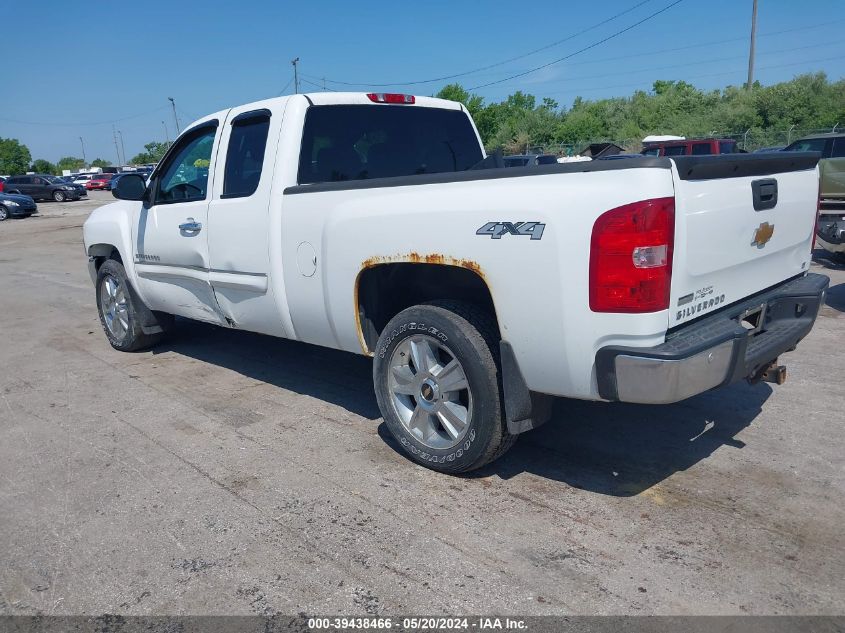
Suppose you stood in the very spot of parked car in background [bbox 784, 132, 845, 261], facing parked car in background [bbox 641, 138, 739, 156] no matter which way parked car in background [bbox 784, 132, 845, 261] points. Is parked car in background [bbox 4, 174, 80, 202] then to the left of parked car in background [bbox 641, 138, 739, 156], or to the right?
left

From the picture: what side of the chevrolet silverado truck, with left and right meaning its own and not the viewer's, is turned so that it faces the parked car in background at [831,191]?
right

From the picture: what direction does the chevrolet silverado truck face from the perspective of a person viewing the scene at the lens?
facing away from the viewer and to the left of the viewer

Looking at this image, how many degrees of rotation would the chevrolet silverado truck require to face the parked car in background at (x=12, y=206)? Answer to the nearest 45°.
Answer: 0° — it already faces it

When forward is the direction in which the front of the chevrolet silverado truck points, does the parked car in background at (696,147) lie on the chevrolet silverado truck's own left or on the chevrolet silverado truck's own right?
on the chevrolet silverado truck's own right

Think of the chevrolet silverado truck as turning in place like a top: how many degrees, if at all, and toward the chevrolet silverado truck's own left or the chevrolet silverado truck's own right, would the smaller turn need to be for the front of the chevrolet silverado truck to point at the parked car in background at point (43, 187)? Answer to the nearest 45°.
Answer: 0° — it already faces it
